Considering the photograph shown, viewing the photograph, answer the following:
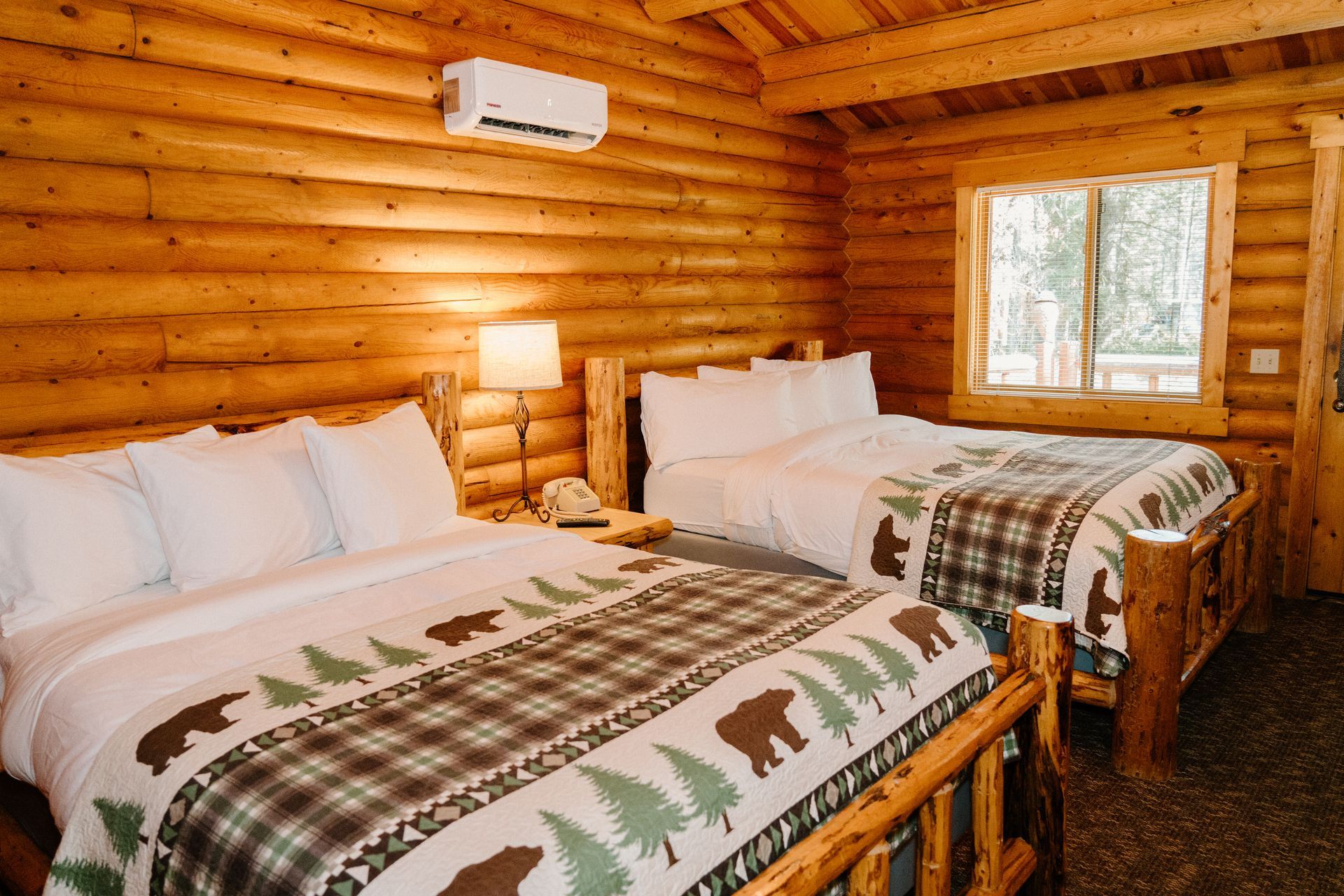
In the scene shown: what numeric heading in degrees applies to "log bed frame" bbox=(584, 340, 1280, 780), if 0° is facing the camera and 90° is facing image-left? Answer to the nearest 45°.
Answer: approximately 315°

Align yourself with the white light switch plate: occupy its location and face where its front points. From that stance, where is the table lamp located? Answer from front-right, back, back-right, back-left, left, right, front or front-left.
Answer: front-right

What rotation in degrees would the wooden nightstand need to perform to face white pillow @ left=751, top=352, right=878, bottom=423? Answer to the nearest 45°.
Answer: approximately 90° to its left

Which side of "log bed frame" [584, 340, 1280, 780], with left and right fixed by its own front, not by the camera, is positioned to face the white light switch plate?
left

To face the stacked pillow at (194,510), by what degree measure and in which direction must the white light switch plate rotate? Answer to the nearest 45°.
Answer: approximately 45° to its right

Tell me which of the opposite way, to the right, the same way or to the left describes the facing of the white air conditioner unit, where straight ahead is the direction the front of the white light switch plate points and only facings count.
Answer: to the left

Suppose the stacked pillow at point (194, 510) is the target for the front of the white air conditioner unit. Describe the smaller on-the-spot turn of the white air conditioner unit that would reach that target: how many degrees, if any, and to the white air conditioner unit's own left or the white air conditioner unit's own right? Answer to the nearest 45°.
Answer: approximately 90° to the white air conditioner unit's own right

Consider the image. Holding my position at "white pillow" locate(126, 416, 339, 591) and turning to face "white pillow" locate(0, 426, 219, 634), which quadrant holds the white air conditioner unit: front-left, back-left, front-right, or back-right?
back-right

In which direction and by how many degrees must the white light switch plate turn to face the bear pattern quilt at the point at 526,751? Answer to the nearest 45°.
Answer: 0° — it already faces it

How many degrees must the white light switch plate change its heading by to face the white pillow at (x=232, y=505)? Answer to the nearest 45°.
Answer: approximately 45° to its right

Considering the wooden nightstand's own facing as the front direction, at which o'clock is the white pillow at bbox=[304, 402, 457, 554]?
The white pillow is roughly at 3 o'clock from the wooden nightstand.

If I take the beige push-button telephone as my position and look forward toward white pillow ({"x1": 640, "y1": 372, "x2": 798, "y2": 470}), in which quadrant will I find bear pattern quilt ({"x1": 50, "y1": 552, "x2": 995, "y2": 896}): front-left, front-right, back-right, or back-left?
back-right

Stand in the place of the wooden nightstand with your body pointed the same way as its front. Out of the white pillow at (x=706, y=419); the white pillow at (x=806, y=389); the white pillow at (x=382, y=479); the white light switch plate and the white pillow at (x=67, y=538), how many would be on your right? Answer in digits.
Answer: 2

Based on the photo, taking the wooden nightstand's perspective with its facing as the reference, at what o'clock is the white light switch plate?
The white light switch plate is roughly at 10 o'clock from the wooden nightstand.

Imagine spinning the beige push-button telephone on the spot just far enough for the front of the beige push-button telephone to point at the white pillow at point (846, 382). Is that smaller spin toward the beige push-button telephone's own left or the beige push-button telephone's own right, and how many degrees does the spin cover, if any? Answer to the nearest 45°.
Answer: approximately 90° to the beige push-button telephone's own left
